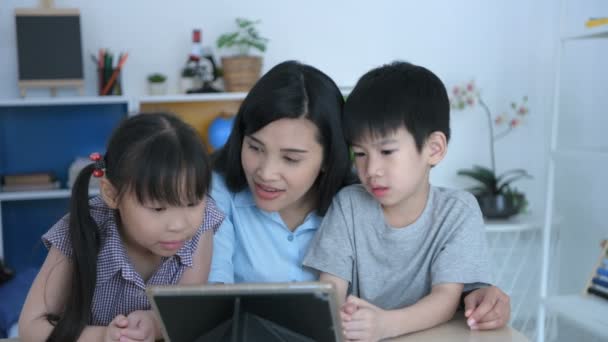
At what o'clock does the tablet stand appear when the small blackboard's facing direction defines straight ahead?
The tablet stand is roughly at 12 o'clock from the small blackboard.

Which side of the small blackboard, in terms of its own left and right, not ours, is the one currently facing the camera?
front

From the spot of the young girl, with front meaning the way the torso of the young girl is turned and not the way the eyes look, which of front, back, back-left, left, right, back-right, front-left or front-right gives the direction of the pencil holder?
back-left

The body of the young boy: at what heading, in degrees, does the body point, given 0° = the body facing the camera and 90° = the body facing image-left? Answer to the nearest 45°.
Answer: approximately 45°

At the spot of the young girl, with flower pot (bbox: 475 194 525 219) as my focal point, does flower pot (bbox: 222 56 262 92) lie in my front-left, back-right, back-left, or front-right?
front-left

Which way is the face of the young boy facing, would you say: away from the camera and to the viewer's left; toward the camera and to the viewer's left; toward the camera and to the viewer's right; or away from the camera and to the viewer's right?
toward the camera and to the viewer's left

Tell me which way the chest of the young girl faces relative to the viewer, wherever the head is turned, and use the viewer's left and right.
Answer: facing the viewer and to the right of the viewer

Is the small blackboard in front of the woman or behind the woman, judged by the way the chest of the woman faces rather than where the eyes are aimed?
behind

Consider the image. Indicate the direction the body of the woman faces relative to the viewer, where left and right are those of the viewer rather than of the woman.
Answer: facing the viewer
